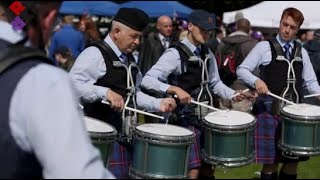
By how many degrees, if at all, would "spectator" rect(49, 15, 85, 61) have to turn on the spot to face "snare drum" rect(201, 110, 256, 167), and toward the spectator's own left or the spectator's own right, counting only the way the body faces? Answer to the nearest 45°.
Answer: approximately 180°

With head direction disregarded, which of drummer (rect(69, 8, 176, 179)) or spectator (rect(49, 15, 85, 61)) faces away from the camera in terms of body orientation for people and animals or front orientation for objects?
the spectator

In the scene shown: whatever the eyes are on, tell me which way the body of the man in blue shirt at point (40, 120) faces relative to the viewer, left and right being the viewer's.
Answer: facing away from the viewer and to the right of the viewer

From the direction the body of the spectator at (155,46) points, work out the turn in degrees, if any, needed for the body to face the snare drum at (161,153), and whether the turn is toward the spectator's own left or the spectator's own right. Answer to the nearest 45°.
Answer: approximately 45° to the spectator's own right

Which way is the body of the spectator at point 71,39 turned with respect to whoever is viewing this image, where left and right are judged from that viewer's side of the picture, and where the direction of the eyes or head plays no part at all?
facing away from the viewer

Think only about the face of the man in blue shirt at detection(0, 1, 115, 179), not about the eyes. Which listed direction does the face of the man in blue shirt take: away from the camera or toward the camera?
away from the camera

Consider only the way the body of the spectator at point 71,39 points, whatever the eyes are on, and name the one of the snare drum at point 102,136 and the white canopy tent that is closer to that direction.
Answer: the white canopy tent

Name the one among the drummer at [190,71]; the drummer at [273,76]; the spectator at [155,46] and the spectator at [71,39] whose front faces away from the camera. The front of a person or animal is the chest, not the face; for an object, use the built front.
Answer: the spectator at [71,39]
